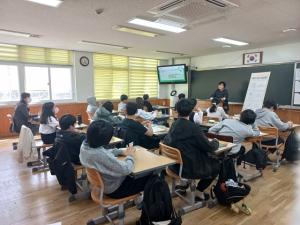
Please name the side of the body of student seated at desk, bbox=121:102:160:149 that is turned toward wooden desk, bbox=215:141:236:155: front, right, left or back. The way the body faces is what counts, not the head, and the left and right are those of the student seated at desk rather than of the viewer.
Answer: right

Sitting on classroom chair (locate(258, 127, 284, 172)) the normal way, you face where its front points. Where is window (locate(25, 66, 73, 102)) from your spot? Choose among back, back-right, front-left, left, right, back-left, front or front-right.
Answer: back-left

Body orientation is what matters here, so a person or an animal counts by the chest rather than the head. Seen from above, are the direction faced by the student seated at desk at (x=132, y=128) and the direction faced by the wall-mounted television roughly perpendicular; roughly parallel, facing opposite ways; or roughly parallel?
roughly parallel, facing opposite ways

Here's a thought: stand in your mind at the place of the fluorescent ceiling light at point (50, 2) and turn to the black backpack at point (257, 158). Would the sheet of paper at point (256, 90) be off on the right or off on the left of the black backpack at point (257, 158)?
left

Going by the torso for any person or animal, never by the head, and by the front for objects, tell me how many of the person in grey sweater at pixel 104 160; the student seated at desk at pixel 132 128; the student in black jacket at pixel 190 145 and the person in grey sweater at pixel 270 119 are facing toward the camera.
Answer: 0

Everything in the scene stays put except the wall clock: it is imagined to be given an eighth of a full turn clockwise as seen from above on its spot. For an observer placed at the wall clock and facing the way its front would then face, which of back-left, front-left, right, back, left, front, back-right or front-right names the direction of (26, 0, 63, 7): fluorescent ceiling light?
front-left

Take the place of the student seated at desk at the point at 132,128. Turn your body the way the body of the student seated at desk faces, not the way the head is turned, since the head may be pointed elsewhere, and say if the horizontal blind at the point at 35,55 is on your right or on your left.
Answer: on your left

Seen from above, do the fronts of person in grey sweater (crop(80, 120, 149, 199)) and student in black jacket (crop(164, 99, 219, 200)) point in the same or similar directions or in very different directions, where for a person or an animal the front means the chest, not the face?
same or similar directions

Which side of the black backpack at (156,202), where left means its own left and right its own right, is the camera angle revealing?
front

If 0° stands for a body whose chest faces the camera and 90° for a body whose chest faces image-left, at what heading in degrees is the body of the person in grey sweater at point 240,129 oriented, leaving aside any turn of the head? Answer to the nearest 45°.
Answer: approximately 225°

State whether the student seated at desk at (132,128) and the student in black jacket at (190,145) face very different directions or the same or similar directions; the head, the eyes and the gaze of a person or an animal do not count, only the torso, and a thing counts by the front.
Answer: same or similar directions

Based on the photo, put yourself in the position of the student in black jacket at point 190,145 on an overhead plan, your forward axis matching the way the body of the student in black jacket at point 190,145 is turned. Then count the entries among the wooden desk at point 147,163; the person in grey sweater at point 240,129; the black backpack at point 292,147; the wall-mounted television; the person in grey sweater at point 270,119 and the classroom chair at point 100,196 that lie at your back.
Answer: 2

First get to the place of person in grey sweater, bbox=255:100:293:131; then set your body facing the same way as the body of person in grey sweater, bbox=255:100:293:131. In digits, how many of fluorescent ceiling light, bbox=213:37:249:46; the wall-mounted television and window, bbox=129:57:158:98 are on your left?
3

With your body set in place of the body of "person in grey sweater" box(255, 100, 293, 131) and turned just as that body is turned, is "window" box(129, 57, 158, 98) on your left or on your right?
on your left

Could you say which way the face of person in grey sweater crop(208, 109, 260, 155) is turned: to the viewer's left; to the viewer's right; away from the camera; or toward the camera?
away from the camera

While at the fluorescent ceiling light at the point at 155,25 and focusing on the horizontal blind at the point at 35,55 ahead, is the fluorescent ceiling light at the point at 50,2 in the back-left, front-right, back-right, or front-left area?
front-left

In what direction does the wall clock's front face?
toward the camera

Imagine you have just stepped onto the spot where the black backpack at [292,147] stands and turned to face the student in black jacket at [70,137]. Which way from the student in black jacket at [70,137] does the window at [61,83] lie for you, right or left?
right
